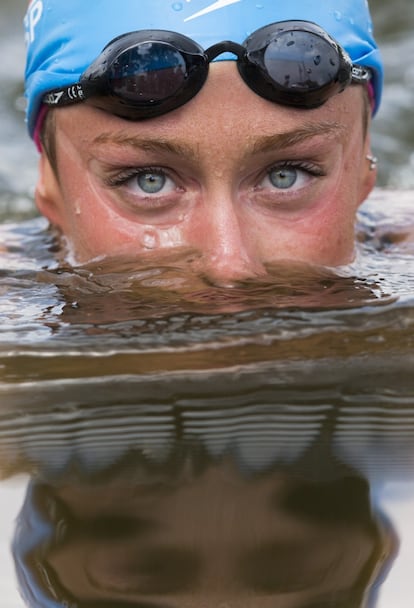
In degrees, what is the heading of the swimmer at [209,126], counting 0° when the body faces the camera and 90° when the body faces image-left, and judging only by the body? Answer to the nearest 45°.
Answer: approximately 0°
